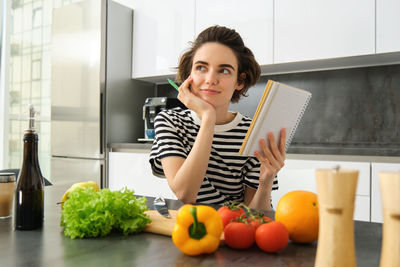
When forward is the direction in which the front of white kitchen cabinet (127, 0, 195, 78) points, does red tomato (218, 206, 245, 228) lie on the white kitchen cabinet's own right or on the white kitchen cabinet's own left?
on the white kitchen cabinet's own left

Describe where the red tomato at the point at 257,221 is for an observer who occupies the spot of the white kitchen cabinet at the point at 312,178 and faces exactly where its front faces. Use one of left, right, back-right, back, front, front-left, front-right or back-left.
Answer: front

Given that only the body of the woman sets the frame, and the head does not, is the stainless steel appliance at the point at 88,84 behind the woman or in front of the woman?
behind

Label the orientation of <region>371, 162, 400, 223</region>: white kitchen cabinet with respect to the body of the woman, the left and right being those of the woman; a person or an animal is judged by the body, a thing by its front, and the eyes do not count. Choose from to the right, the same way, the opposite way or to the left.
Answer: the same way

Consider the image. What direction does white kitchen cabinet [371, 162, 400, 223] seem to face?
toward the camera

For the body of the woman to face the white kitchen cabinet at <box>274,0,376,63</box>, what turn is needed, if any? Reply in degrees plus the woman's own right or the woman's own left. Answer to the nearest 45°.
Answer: approximately 135° to the woman's own left

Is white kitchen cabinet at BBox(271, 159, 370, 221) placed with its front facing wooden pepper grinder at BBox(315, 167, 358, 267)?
yes

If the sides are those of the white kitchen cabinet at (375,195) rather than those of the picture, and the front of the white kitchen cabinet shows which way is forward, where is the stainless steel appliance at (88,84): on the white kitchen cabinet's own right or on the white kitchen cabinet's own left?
on the white kitchen cabinet's own right

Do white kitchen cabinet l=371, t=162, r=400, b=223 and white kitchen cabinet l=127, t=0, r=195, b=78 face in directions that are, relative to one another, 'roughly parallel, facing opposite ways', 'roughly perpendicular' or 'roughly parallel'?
roughly parallel

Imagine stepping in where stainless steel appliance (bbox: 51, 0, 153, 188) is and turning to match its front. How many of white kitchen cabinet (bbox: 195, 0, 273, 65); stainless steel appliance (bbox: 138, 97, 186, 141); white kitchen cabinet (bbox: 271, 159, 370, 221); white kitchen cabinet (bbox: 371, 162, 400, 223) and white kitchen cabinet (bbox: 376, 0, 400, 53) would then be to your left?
5

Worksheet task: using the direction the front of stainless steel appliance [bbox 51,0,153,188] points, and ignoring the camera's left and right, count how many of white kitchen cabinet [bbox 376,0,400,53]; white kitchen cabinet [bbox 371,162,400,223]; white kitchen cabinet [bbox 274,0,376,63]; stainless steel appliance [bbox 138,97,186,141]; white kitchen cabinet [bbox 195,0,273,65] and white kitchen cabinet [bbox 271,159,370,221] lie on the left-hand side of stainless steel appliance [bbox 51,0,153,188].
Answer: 6

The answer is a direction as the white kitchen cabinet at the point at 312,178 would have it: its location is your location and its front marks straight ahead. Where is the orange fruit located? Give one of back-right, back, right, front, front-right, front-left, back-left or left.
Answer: front

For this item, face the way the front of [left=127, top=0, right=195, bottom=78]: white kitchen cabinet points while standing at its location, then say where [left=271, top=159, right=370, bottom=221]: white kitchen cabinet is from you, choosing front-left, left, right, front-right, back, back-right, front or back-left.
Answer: left

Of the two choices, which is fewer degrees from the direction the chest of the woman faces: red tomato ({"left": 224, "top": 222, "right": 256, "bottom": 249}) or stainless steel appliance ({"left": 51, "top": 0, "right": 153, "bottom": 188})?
the red tomato

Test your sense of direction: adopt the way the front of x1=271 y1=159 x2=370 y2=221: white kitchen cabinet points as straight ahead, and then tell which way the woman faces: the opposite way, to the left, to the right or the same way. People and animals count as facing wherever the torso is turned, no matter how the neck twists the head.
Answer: the same way

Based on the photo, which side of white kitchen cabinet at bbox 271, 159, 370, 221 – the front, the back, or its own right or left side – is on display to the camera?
front
